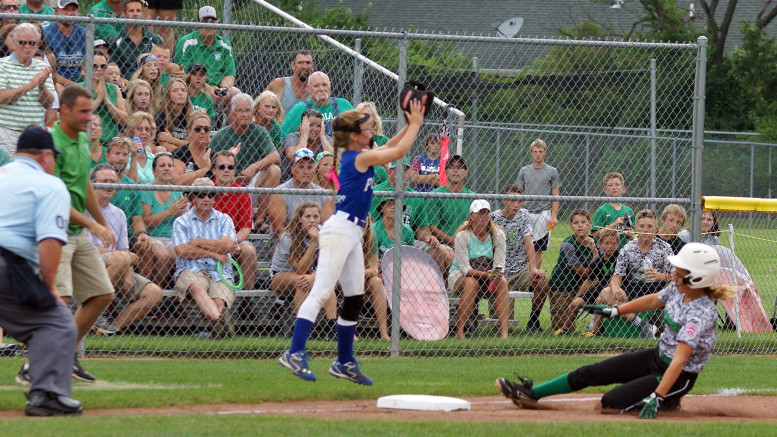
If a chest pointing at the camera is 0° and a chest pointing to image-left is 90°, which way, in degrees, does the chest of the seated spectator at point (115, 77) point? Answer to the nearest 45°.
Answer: approximately 315°

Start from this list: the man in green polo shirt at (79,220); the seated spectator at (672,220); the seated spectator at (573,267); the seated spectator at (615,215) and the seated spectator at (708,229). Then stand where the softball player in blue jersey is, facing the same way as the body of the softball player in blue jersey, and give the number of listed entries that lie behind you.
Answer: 1

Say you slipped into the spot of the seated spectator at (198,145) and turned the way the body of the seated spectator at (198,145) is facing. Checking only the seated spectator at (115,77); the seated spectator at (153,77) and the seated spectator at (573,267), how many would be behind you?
2

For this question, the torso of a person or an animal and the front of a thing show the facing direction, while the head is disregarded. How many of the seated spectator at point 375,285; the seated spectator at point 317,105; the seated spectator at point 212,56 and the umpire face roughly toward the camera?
3

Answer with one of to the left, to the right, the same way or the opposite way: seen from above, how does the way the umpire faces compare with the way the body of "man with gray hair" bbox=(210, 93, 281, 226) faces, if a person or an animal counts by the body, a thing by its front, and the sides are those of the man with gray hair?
to the left

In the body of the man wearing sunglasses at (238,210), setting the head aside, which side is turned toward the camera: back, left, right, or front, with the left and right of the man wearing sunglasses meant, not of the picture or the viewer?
front

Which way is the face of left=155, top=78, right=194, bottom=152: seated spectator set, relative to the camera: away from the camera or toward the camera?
toward the camera

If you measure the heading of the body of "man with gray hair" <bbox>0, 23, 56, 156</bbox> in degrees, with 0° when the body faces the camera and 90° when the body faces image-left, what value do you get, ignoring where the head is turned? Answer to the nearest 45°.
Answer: approximately 315°

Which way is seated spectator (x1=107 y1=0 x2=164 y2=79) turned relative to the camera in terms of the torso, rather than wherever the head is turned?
toward the camera

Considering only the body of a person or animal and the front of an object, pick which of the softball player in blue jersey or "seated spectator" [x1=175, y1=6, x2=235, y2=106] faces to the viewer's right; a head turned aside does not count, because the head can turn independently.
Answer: the softball player in blue jersey

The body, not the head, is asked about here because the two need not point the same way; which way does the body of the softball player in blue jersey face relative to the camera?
to the viewer's right

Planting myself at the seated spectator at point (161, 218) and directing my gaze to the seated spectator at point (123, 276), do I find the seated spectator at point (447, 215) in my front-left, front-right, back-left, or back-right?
back-left
